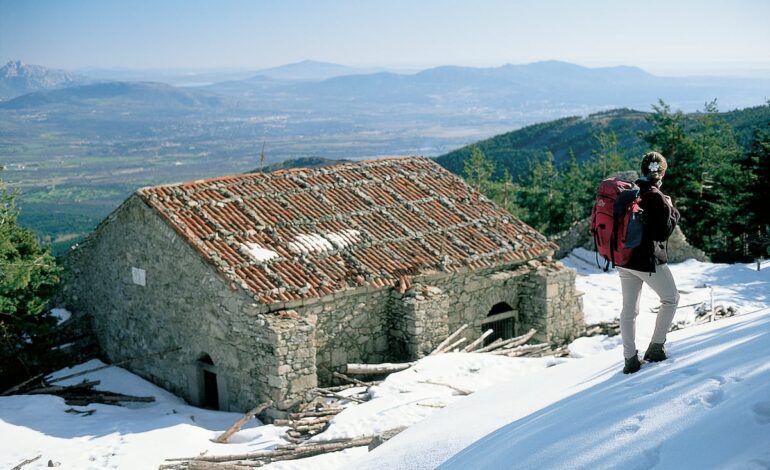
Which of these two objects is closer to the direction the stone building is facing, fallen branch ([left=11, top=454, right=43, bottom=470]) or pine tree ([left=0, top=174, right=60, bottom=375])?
the fallen branch

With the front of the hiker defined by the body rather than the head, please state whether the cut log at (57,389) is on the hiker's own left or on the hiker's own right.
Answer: on the hiker's own left

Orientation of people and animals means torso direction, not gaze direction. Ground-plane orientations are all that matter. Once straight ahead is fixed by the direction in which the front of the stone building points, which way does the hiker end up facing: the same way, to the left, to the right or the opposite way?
the opposite way
